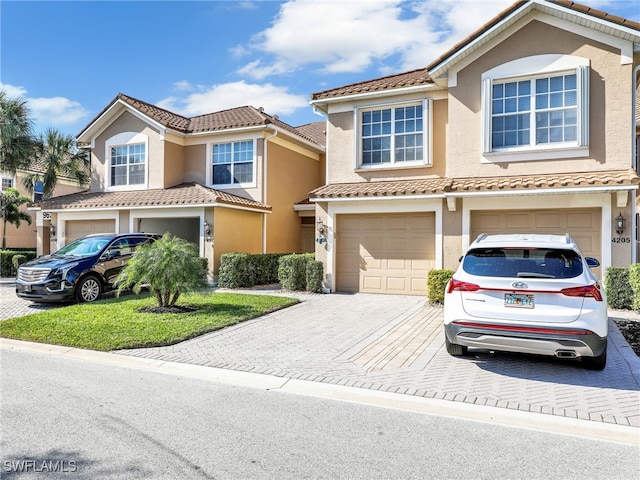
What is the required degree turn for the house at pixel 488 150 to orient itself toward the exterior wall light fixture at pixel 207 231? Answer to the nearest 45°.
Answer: approximately 90° to its right

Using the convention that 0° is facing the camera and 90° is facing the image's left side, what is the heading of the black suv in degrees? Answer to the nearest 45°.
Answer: approximately 45°

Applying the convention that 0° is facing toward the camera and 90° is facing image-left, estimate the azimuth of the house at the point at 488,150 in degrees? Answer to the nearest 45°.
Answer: approximately 0°

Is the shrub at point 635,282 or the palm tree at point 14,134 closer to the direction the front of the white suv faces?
the shrub

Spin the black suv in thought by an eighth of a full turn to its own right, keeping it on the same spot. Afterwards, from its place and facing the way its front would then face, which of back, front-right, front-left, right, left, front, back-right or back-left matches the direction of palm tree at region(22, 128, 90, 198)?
right

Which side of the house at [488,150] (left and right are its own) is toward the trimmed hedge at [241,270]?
right

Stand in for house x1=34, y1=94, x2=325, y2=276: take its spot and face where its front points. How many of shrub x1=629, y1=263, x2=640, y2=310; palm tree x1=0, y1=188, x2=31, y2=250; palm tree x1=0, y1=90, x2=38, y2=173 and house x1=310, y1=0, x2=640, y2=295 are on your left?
2

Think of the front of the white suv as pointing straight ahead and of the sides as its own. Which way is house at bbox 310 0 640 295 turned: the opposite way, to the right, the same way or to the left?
the opposite way

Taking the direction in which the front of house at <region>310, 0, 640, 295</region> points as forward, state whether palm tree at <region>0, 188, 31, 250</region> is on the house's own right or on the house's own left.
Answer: on the house's own right

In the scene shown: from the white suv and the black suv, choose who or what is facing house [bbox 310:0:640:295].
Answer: the white suv

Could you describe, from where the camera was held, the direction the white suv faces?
facing away from the viewer

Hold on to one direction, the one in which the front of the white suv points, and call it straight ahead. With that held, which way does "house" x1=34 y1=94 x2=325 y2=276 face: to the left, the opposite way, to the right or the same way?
the opposite way

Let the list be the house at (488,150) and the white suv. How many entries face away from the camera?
1
